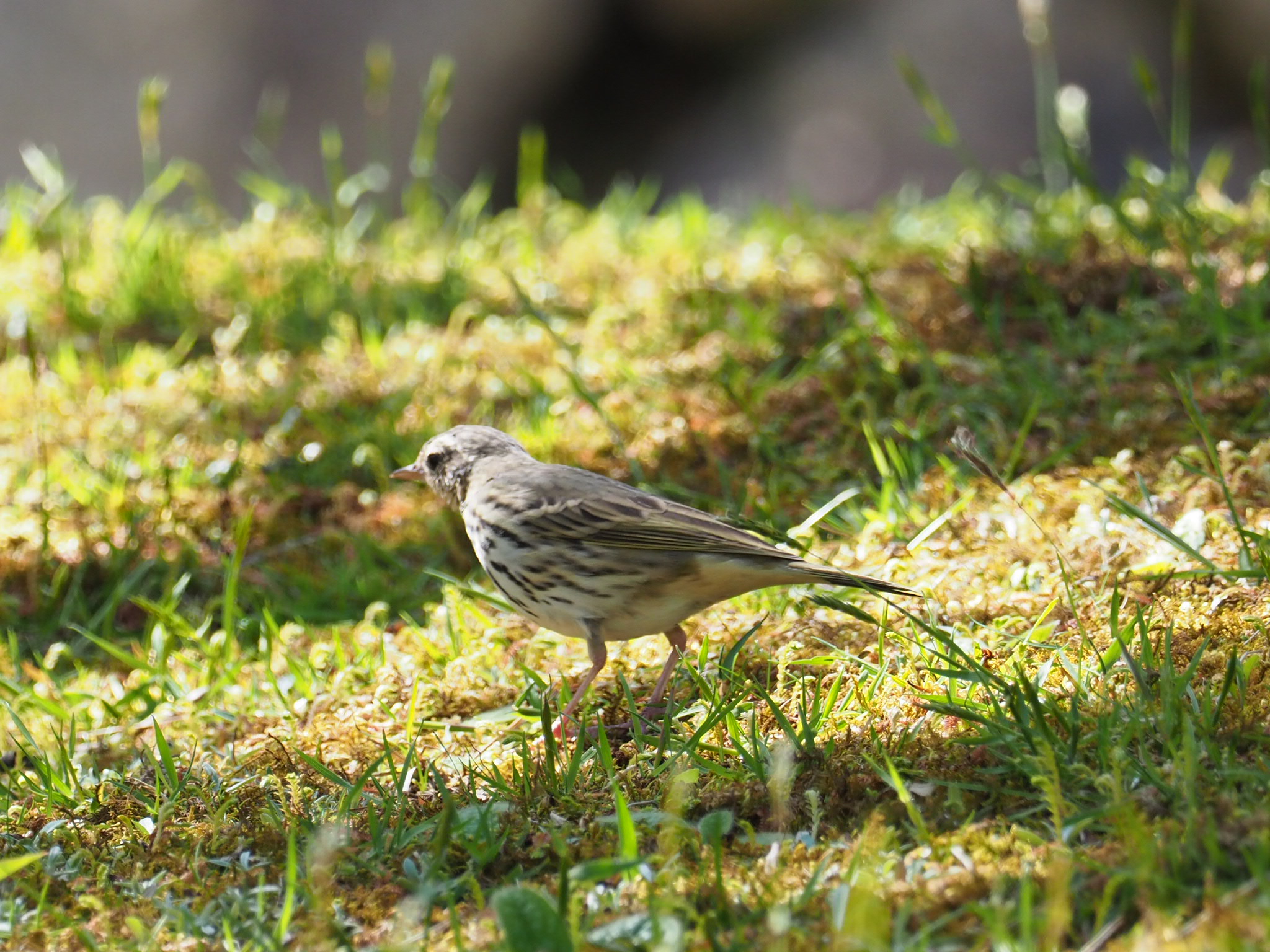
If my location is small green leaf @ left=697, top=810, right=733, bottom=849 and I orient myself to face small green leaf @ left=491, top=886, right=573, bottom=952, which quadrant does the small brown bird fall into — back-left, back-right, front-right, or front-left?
back-right

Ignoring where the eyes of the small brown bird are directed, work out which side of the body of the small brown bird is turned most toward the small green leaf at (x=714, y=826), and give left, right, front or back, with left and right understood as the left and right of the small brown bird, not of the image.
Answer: left

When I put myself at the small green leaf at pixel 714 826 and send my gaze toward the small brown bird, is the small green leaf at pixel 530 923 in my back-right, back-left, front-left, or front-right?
back-left

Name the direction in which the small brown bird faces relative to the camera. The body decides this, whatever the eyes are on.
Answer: to the viewer's left

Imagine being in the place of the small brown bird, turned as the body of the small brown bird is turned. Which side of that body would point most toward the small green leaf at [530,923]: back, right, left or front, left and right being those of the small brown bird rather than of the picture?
left
